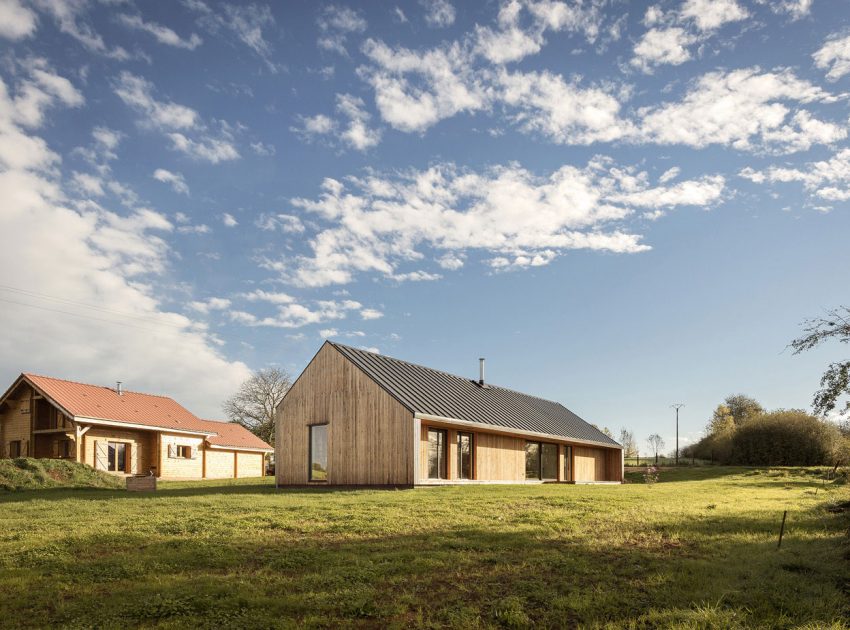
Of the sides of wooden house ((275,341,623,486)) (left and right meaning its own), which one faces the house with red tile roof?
back

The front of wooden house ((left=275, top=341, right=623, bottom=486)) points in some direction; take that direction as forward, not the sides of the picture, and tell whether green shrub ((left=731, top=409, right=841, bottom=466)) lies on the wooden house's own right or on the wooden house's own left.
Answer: on the wooden house's own left

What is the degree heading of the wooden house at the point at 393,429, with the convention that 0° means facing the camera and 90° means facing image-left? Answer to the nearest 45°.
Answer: approximately 315°
